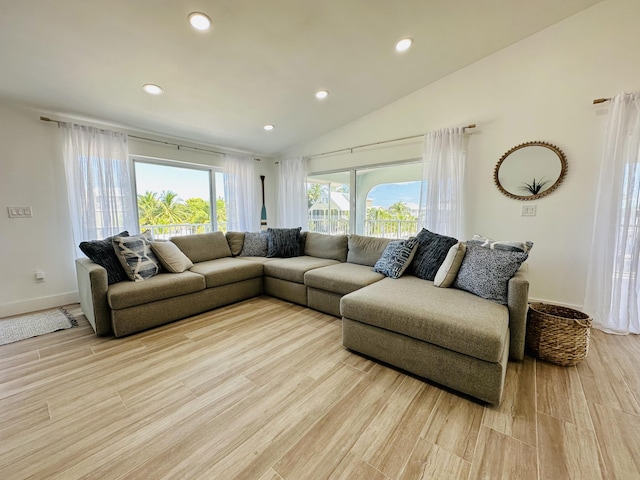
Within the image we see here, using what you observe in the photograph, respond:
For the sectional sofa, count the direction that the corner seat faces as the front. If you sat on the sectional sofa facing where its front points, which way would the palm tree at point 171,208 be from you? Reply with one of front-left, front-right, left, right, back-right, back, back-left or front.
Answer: back-right

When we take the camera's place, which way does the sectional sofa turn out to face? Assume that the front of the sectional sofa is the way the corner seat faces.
facing the viewer

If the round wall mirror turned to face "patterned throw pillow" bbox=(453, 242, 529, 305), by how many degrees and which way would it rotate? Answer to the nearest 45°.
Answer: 0° — it already faces it

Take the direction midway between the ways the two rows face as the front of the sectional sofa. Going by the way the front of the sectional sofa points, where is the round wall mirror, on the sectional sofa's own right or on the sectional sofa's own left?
on the sectional sofa's own left

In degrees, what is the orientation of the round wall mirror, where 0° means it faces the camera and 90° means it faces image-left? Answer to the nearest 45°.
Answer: approximately 0°

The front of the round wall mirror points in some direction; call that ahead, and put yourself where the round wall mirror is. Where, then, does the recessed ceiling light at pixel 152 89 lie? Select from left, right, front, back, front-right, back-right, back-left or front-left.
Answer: front-right

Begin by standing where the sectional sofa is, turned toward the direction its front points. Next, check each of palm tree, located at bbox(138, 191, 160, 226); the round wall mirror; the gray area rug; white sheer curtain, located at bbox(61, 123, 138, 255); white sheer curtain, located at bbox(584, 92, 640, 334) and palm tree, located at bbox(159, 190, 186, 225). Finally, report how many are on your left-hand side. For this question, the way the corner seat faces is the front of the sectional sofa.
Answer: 2

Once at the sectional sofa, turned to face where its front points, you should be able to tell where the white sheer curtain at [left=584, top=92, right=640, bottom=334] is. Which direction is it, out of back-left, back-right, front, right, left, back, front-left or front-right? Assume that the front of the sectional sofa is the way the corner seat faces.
left

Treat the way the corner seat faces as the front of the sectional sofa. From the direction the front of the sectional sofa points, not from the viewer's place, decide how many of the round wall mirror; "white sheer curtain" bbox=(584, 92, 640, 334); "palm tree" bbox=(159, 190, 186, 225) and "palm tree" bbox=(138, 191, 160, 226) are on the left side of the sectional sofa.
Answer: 2

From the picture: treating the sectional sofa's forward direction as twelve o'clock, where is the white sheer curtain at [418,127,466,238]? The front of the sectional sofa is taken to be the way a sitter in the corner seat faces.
The white sheer curtain is roughly at 8 o'clock from the sectional sofa.
